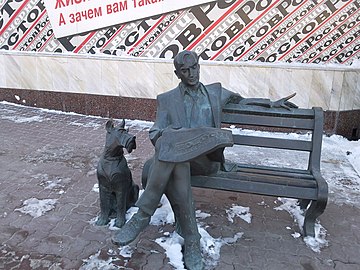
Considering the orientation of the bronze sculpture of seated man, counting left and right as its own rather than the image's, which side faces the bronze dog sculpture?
right

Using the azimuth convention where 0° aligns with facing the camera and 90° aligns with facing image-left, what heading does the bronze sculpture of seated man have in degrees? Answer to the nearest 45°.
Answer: approximately 0°
